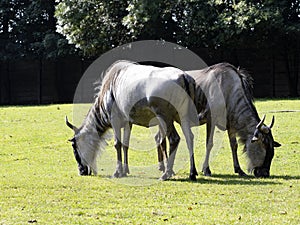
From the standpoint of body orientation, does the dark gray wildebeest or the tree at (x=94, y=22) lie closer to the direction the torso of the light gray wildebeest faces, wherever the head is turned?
the tree

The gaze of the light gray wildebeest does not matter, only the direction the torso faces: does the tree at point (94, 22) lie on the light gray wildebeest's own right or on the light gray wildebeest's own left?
on the light gray wildebeest's own right

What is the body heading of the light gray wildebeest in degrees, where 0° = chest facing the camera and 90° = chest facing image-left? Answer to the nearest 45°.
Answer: approximately 90°

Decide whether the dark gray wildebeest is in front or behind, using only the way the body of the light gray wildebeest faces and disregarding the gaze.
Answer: behind

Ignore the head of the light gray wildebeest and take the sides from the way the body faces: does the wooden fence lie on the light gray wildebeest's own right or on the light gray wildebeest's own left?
on the light gray wildebeest's own right
